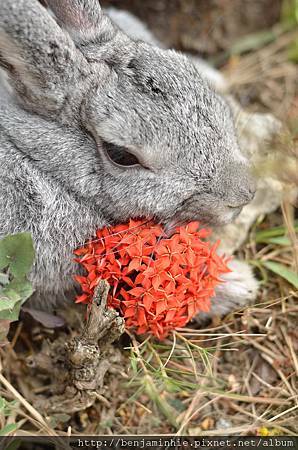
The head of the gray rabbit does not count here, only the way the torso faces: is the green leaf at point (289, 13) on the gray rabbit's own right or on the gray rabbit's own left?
on the gray rabbit's own left

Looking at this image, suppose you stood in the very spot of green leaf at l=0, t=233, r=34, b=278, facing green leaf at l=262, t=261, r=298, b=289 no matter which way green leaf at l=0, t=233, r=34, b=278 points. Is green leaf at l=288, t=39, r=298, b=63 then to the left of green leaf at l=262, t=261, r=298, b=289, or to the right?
left

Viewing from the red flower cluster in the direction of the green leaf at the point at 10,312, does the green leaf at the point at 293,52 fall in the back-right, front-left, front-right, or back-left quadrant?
back-right

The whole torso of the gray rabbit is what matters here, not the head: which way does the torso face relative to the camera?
to the viewer's right

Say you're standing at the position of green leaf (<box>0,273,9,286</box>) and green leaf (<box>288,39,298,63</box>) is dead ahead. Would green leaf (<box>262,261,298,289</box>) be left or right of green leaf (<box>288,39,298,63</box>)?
right

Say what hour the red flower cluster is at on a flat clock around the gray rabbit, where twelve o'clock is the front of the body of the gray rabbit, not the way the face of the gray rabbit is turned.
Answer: The red flower cluster is roughly at 1 o'clock from the gray rabbit.

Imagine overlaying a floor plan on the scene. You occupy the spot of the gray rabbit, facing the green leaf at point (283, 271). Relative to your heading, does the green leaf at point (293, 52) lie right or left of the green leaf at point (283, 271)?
left

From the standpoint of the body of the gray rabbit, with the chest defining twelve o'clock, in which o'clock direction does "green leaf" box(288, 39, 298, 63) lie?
The green leaf is roughly at 10 o'clock from the gray rabbit.
